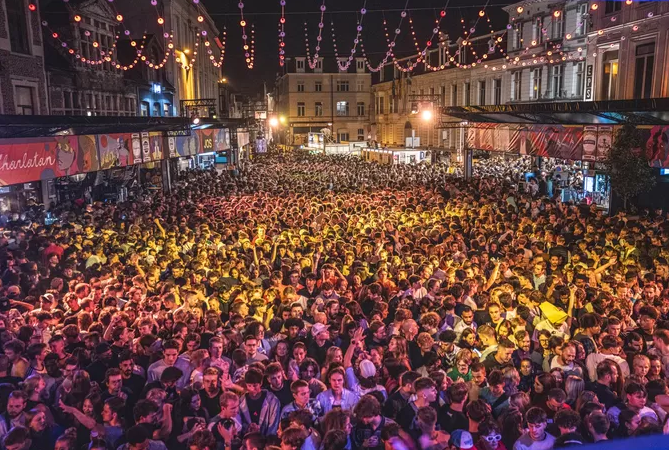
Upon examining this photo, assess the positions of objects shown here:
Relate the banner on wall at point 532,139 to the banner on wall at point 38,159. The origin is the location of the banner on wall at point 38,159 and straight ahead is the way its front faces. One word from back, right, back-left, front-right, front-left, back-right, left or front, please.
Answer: front-left

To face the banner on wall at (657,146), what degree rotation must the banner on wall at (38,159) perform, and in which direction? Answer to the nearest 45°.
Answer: approximately 45° to its left

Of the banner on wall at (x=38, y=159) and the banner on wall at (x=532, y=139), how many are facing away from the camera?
0

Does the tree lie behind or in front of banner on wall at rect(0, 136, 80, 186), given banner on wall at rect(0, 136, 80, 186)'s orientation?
in front

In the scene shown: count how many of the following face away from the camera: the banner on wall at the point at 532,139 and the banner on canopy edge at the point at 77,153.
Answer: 0

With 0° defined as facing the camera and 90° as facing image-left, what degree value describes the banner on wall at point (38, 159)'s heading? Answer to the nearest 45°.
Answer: approximately 315°
